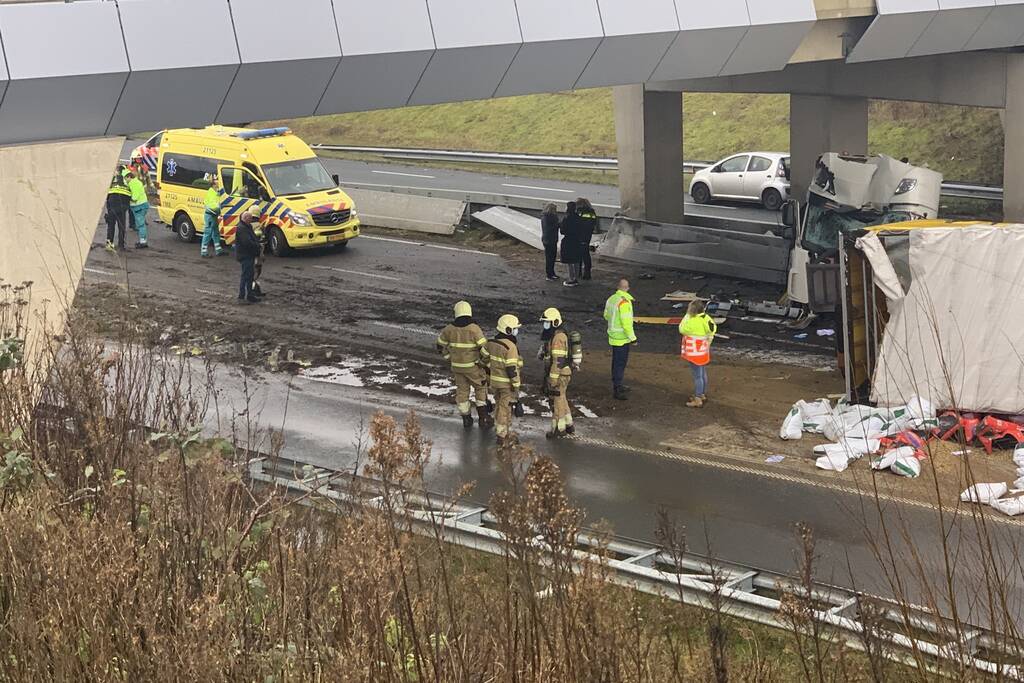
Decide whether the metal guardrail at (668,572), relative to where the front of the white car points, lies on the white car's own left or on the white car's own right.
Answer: on the white car's own left

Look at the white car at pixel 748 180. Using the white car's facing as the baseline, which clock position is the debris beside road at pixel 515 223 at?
The debris beside road is roughly at 9 o'clock from the white car.

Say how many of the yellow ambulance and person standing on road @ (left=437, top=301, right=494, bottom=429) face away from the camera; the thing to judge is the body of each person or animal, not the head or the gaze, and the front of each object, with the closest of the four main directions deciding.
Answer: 1

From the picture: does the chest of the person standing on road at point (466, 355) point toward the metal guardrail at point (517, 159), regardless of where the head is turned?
yes

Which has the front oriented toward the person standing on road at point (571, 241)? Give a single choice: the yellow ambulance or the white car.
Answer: the yellow ambulance

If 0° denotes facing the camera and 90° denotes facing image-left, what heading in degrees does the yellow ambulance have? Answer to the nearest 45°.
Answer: approximately 315°

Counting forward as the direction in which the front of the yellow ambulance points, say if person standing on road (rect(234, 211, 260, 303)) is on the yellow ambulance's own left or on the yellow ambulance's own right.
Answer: on the yellow ambulance's own right

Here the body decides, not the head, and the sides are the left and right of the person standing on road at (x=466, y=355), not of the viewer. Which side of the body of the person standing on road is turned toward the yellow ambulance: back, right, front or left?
front

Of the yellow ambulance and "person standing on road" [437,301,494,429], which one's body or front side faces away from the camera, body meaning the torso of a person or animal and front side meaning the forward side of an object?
the person standing on road

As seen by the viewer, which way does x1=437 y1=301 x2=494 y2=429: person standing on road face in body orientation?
away from the camera
